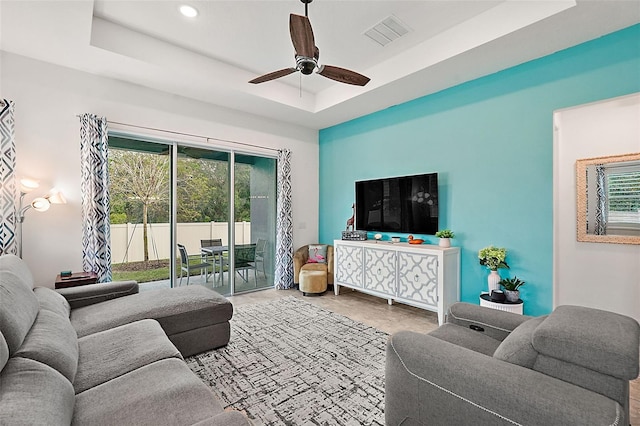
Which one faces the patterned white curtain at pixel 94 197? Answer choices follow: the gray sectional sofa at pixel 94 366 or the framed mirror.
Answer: the framed mirror

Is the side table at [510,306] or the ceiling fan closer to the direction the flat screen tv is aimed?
the ceiling fan

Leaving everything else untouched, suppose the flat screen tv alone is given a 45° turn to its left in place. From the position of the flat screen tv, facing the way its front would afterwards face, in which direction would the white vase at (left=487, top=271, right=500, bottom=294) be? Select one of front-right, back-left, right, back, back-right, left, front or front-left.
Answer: front-left

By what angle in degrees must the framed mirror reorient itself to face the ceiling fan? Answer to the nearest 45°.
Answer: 0° — it already faces it

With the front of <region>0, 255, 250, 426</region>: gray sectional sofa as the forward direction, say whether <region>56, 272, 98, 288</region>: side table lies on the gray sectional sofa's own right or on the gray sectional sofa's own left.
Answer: on the gray sectional sofa's own left

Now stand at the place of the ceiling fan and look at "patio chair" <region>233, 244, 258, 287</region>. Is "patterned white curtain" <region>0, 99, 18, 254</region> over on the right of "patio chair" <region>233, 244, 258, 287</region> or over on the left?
left

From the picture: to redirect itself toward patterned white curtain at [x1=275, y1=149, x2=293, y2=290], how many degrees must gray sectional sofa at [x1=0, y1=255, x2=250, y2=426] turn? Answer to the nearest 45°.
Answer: approximately 45° to its left

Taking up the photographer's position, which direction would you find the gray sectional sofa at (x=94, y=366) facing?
facing to the right of the viewer

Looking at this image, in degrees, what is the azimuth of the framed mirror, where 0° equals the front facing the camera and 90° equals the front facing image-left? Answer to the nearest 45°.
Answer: approximately 45°

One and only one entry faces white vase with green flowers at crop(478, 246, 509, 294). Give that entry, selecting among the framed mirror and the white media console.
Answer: the framed mirror

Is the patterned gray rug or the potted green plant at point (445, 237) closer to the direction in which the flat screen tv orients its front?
the patterned gray rug
